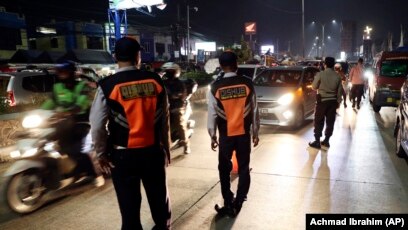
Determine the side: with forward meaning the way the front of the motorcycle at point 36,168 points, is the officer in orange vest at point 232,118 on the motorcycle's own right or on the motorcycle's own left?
on the motorcycle's own left

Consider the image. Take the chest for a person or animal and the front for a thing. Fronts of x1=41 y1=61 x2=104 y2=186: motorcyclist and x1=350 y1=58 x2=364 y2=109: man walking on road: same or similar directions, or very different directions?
very different directions

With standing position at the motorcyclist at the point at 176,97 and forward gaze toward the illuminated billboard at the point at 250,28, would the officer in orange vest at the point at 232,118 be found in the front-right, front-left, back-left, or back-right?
back-right

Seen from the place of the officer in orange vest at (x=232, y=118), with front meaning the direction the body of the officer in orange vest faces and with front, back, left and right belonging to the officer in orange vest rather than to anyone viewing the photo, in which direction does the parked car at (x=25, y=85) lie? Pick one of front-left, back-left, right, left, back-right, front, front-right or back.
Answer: front-left

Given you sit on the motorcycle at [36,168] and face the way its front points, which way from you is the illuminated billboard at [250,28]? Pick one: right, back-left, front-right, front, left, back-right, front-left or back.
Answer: back

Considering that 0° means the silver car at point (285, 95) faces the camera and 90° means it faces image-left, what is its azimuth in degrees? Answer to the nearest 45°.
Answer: approximately 45°

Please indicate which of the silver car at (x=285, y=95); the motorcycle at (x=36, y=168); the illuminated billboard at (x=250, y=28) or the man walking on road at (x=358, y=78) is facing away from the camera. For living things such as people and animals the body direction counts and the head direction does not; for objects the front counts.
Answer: the man walking on road

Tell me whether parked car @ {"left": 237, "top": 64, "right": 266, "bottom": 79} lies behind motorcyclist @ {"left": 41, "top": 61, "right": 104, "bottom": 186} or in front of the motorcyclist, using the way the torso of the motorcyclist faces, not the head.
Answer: behind

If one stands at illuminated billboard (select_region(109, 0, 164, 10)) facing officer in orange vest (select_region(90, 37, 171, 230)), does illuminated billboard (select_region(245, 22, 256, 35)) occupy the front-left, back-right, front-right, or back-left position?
back-left

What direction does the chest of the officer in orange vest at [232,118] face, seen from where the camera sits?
away from the camera

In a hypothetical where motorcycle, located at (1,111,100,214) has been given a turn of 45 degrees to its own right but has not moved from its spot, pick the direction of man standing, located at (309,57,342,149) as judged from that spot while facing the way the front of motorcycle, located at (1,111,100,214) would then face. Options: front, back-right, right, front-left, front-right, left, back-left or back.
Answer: back

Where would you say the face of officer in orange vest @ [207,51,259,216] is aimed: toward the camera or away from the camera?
away from the camera

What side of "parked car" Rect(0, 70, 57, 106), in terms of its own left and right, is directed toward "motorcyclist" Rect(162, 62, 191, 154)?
right
